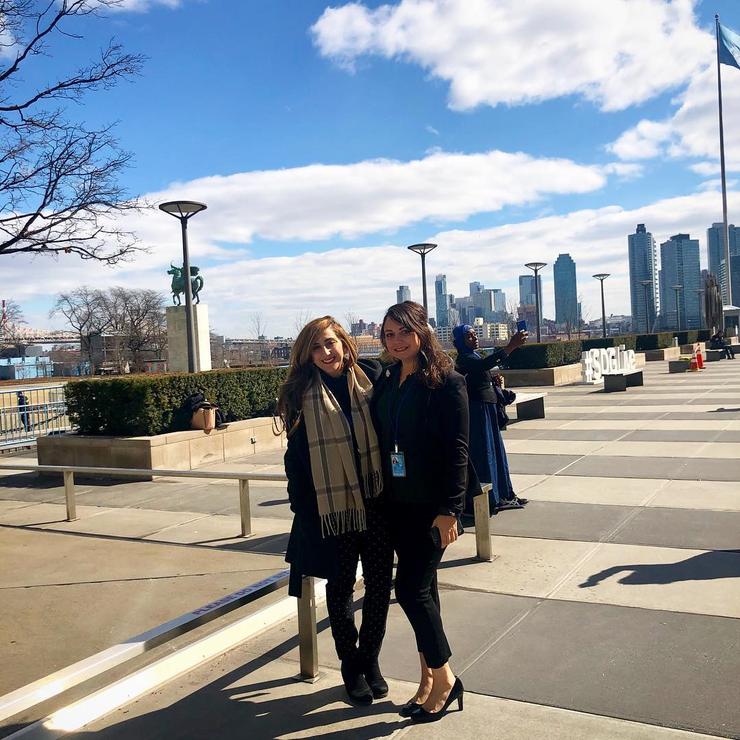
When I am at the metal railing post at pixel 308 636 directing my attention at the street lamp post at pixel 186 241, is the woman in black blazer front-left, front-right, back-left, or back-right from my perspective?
back-right

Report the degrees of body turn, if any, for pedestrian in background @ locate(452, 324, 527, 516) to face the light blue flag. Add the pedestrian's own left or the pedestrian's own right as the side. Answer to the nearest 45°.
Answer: approximately 90° to the pedestrian's own left

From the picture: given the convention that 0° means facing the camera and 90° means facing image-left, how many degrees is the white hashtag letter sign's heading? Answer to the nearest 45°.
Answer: approximately 315°

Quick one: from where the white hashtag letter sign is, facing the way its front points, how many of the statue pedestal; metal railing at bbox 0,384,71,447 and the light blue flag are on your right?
2

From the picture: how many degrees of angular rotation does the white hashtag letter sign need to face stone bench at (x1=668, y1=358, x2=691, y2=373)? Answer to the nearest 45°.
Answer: approximately 90° to its left

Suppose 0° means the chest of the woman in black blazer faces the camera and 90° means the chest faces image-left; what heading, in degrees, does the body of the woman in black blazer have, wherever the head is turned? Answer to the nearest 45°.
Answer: approximately 45°

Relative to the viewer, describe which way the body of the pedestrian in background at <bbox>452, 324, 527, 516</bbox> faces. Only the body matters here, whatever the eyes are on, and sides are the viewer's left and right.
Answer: facing to the right of the viewer

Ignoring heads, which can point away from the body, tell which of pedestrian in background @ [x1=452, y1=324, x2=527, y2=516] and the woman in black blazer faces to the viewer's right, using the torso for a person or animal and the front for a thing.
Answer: the pedestrian in background

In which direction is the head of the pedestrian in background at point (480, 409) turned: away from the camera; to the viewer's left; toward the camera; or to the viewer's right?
to the viewer's right

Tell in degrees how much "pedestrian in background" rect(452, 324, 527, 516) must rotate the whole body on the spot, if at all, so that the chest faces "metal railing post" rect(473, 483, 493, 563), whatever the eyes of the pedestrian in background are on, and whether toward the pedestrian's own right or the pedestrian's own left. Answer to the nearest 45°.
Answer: approximately 90° to the pedestrian's own right

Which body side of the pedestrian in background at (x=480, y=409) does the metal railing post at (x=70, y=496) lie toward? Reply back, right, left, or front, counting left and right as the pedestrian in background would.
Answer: back

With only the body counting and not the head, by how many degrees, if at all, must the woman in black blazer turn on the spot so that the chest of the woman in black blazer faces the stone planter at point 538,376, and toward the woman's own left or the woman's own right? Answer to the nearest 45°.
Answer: approximately 135° to the woman's own right

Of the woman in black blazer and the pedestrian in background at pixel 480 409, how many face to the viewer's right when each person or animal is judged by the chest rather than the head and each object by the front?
1
